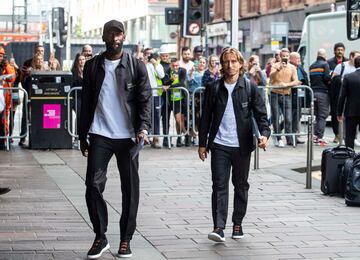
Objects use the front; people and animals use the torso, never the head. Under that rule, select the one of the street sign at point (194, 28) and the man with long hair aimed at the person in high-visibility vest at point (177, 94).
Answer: the street sign

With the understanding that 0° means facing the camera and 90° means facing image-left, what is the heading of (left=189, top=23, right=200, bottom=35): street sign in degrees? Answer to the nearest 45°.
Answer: approximately 0°

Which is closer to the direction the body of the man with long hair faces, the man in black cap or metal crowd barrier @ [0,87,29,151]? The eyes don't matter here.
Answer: the man in black cap

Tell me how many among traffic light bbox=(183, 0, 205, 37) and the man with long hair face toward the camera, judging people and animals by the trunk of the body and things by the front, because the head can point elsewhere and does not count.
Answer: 2

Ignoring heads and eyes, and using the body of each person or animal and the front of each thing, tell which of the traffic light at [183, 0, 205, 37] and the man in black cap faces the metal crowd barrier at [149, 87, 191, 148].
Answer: the traffic light

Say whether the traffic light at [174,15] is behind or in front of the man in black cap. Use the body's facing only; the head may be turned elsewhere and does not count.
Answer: behind

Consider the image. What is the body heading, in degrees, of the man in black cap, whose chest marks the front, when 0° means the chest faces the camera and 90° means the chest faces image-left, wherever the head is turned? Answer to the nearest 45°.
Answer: approximately 0°

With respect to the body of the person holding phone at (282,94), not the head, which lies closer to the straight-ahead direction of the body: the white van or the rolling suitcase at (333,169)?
the rolling suitcase

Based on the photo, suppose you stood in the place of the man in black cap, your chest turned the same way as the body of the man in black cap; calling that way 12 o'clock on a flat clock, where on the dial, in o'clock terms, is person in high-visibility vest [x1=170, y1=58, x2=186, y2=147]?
The person in high-visibility vest is roughly at 6 o'clock from the man in black cap.

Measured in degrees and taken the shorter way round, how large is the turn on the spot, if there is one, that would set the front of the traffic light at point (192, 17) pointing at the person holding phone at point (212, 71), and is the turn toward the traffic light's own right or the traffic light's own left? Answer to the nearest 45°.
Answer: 0° — it already faces them
